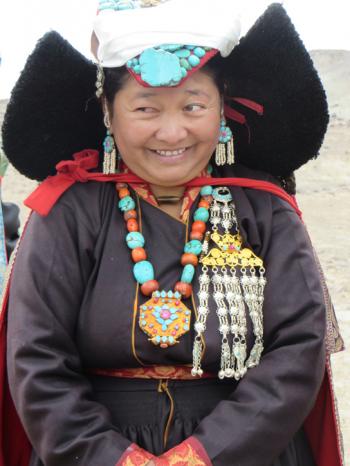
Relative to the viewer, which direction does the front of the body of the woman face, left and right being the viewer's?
facing the viewer
